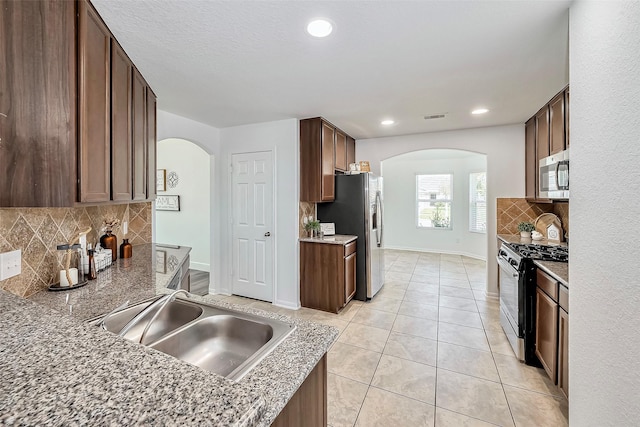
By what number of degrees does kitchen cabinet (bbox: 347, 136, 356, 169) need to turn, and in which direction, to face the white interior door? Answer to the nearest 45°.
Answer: approximately 135° to its right

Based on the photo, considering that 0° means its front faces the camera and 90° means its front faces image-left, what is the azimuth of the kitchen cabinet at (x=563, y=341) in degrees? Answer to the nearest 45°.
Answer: approximately 90°
